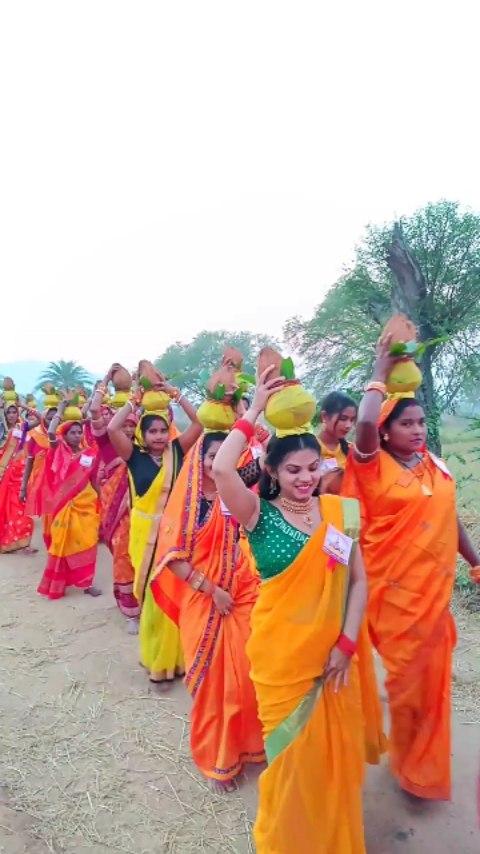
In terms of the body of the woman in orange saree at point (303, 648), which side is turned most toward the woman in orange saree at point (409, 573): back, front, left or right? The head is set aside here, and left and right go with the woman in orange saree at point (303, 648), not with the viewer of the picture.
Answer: left

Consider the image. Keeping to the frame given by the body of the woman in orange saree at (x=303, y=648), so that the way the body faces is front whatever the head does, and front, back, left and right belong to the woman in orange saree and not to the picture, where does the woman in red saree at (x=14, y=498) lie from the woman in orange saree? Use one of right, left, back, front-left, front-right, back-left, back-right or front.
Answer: back

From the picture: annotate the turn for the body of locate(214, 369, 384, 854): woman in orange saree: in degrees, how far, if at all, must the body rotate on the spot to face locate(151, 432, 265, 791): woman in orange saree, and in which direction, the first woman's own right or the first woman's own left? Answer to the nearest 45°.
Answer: approximately 180°

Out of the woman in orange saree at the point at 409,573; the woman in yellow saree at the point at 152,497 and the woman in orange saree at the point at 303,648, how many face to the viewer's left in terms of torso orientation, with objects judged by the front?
0

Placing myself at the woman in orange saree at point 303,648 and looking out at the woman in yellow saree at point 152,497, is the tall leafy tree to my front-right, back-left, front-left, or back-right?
front-right

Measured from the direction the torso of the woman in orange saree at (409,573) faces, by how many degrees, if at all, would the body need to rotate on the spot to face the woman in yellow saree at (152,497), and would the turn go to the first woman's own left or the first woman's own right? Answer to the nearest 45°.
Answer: approximately 180°

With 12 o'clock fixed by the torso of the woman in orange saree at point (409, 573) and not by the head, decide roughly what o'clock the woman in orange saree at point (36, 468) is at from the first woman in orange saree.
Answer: The woman in orange saree at point (36, 468) is roughly at 6 o'clock from the woman in orange saree at point (409, 573).

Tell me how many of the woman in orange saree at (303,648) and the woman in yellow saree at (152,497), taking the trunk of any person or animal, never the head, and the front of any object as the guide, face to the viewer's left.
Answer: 0

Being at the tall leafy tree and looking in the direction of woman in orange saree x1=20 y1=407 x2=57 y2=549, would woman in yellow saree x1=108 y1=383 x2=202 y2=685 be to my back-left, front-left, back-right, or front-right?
front-left

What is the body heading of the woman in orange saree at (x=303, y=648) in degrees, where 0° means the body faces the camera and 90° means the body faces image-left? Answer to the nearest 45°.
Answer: approximately 315°

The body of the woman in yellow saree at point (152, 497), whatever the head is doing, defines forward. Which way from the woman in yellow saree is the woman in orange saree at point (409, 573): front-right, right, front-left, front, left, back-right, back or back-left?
front-left

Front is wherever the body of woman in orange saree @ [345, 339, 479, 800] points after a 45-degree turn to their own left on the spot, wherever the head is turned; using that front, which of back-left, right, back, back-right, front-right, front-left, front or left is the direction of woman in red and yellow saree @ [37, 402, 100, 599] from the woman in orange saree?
back-left

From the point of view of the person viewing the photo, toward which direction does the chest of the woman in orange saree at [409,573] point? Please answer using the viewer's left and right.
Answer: facing the viewer and to the right of the viewer

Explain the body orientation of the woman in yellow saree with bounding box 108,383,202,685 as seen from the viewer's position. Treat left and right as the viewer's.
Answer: facing the viewer
